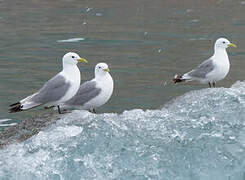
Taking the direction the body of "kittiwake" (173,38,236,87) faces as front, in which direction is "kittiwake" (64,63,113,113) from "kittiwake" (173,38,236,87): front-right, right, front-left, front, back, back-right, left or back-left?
back-right

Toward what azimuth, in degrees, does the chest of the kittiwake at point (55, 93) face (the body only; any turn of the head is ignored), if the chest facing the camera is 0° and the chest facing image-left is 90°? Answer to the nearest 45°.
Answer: approximately 270°

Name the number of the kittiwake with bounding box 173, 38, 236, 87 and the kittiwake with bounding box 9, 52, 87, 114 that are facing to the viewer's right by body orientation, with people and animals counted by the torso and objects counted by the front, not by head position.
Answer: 2

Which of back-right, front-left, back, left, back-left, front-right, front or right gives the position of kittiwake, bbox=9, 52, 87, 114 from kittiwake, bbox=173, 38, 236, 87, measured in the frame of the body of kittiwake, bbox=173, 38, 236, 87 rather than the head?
back-right

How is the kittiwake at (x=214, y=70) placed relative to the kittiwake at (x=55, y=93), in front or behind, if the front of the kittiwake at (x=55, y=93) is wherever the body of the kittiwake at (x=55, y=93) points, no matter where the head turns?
in front

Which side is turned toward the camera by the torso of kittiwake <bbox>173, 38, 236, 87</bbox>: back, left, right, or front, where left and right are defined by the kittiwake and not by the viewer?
right
